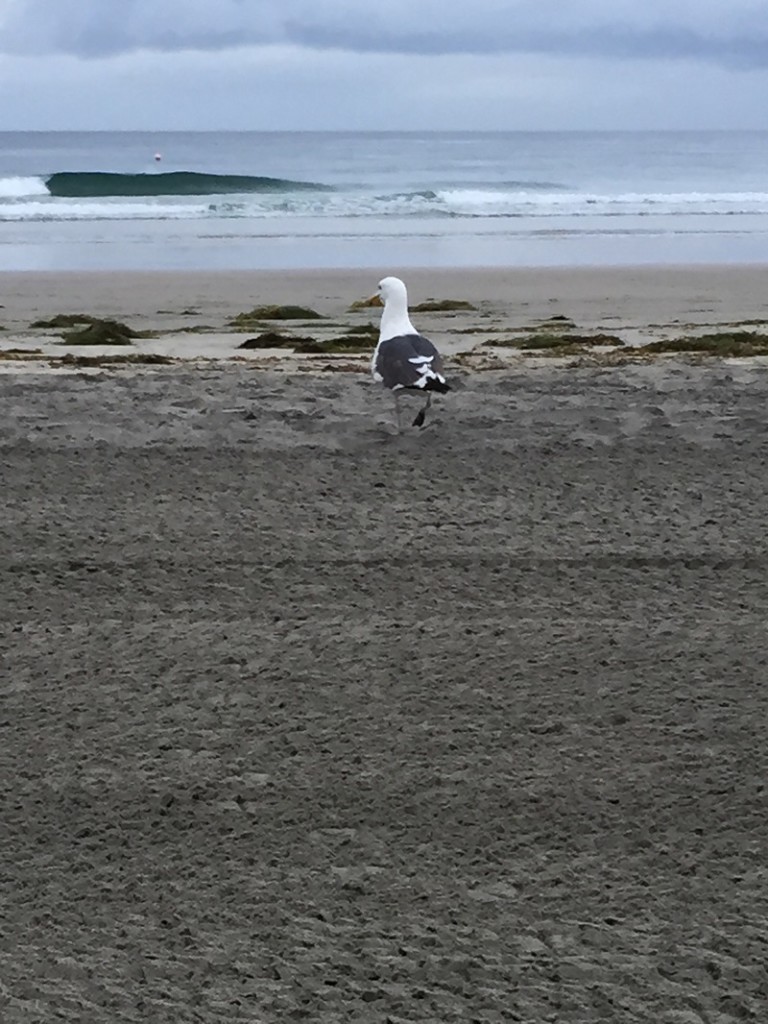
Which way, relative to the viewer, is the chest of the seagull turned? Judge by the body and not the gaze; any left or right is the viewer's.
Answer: facing away from the viewer and to the left of the viewer

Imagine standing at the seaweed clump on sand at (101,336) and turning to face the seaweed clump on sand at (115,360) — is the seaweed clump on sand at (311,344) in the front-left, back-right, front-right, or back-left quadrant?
front-left

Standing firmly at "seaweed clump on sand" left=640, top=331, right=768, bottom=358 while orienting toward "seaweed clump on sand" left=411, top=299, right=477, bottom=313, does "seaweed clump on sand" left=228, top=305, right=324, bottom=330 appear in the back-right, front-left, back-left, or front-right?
front-left

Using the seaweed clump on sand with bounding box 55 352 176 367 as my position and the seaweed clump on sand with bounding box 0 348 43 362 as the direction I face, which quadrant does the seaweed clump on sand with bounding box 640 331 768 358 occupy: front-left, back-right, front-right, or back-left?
back-right

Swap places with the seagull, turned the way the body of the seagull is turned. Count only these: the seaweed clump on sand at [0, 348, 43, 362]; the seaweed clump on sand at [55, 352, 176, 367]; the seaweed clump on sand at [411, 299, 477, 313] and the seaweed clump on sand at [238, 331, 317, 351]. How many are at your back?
0

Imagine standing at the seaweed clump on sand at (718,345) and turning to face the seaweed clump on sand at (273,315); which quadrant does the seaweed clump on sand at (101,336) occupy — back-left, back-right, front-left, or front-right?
front-left

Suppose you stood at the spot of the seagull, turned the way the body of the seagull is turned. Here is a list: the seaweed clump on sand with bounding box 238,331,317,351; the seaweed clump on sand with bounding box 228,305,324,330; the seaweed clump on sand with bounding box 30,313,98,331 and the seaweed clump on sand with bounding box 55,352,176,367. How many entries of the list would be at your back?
0

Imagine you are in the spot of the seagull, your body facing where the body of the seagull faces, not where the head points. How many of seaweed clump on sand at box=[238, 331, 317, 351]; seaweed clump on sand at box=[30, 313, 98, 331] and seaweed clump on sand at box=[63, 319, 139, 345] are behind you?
0

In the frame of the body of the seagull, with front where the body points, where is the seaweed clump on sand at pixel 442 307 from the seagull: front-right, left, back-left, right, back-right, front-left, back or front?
front-right

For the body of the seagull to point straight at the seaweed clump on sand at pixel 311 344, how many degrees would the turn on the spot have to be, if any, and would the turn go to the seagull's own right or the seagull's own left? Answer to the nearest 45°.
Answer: approximately 45° to the seagull's own right

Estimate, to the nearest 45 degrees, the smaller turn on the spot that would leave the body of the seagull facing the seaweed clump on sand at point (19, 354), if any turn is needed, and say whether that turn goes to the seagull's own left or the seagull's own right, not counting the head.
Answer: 0° — it already faces it

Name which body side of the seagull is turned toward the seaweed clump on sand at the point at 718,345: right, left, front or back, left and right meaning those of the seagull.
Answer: right

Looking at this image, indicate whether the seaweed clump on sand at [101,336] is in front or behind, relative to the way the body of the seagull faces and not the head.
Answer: in front

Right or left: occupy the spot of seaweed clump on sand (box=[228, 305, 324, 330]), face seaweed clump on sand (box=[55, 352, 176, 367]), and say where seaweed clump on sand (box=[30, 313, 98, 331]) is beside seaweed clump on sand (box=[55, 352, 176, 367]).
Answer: right

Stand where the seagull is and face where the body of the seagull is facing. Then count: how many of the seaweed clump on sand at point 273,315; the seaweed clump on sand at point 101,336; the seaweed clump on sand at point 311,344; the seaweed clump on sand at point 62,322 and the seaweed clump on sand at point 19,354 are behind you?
0
